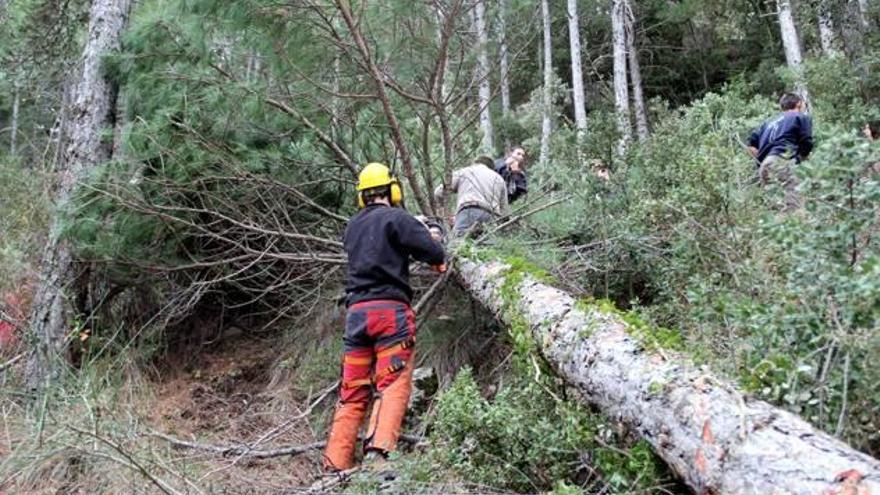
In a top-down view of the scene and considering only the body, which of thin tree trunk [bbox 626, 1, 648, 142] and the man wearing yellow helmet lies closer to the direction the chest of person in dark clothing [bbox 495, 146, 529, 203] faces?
the man wearing yellow helmet

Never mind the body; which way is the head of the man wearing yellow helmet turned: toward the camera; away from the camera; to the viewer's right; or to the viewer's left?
away from the camera

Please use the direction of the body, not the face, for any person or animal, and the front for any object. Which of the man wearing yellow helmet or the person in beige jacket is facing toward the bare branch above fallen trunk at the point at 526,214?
the man wearing yellow helmet

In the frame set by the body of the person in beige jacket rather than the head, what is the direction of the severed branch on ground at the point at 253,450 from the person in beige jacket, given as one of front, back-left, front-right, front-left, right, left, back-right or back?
back-left

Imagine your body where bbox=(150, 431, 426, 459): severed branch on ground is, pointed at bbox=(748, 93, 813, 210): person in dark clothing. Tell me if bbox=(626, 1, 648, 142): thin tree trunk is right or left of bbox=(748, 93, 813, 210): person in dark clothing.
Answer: left

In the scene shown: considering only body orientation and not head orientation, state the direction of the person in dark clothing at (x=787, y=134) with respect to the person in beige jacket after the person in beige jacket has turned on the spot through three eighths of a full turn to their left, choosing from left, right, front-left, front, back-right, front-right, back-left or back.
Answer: back-left

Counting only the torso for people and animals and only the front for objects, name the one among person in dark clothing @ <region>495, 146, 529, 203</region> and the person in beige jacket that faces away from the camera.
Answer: the person in beige jacket

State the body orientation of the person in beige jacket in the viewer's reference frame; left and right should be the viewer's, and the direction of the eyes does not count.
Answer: facing away from the viewer

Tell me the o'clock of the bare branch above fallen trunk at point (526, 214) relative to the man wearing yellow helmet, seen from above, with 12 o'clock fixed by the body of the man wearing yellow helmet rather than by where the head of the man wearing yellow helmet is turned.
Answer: The bare branch above fallen trunk is roughly at 12 o'clock from the man wearing yellow helmet.

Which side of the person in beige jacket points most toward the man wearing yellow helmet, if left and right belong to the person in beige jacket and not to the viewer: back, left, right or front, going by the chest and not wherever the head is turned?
back

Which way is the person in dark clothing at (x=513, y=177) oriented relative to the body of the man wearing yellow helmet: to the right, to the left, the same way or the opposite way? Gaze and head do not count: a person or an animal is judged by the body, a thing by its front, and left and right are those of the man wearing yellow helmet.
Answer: the opposite way

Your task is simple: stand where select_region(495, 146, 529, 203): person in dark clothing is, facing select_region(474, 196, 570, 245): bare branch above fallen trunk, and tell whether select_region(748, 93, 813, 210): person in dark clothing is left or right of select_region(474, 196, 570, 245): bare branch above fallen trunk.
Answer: left

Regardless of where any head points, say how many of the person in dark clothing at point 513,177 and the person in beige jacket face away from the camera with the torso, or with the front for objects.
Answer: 1

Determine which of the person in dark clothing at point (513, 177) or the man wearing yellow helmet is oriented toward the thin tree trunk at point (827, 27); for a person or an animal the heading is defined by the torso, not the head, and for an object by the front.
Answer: the man wearing yellow helmet

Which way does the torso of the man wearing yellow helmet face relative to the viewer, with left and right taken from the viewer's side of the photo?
facing away from the viewer and to the right of the viewer

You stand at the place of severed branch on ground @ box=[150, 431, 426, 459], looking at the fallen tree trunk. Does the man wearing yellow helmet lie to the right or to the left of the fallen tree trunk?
left

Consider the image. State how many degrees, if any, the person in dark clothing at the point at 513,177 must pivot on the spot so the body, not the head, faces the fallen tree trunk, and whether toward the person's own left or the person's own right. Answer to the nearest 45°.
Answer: approximately 45° to the person's own left
